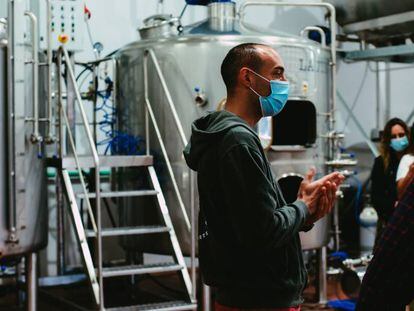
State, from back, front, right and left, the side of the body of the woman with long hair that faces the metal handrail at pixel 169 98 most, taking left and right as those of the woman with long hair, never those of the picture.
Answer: right

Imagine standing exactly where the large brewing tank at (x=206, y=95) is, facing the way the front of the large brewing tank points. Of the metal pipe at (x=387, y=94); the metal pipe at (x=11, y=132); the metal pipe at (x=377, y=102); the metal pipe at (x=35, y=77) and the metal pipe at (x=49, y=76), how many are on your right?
3

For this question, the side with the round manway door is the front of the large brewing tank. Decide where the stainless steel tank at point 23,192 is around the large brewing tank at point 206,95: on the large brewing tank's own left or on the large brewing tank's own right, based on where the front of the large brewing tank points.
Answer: on the large brewing tank's own right

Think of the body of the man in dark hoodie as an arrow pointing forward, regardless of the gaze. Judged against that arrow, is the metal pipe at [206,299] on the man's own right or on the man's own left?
on the man's own left

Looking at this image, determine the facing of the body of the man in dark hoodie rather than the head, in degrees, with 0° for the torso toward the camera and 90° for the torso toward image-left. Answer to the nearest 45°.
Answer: approximately 270°

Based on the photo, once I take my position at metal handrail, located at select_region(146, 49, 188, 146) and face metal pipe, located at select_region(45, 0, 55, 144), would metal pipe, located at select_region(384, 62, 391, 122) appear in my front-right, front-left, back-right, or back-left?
back-right

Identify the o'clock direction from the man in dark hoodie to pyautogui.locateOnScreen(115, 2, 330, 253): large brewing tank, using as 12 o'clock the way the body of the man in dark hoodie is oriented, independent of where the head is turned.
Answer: The large brewing tank is roughly at 9 o'clock from the man in dark hoodie.

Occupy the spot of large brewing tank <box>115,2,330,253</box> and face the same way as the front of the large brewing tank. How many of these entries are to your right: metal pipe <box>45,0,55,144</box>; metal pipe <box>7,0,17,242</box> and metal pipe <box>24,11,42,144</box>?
3

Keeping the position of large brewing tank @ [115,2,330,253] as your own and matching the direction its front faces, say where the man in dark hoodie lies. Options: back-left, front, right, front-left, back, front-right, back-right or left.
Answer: front-right

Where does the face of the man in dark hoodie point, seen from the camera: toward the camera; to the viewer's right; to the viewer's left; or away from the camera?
to the viewer's right
